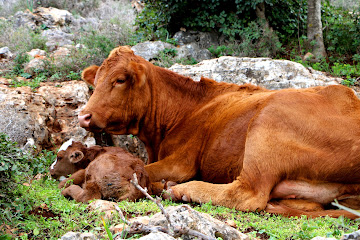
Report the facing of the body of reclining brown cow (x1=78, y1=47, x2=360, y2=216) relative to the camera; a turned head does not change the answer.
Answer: to the viewer's left

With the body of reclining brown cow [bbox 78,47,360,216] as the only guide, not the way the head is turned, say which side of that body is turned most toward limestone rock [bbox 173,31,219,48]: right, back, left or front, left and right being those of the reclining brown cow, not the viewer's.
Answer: right

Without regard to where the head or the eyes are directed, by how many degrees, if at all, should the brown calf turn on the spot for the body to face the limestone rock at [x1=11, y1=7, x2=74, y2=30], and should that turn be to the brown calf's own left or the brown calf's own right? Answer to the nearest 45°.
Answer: approximately 90° to the brown calf's own right

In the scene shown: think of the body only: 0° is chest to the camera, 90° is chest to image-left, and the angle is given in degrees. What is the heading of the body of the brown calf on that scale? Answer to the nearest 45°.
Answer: approximately 90°

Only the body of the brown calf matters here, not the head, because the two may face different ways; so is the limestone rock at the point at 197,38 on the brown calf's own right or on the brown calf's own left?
on the brown calf's own right

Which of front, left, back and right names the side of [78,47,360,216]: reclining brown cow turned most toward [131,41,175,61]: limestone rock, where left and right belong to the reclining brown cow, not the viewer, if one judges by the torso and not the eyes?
right

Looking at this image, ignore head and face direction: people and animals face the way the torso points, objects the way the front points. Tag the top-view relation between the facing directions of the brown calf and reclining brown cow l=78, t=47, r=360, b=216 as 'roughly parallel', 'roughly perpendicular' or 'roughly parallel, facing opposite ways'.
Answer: roughly parallel

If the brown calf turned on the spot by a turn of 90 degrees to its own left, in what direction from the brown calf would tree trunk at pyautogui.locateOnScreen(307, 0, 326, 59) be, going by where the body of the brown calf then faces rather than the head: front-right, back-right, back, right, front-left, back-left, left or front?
back-left

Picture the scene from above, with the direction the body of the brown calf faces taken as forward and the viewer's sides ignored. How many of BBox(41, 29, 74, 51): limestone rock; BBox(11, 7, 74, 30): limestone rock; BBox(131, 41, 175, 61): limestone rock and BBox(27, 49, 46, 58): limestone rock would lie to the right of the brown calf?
4

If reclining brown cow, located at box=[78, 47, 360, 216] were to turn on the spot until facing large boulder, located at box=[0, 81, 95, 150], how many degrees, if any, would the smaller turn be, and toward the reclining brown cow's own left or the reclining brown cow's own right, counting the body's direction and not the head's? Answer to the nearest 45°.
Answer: approximately 45° to the reclining brown cow's own right

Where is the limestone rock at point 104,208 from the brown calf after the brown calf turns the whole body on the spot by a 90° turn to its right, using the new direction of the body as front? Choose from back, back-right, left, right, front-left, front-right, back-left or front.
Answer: back

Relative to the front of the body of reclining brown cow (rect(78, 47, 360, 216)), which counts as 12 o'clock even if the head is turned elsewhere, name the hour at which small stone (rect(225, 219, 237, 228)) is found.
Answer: The small stone is roughly at 9 o'clock from the reclining brown cow.

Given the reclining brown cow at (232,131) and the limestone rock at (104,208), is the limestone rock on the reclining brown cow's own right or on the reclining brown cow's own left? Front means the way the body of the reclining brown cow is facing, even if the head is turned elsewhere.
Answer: on the reclining brown cow's own left

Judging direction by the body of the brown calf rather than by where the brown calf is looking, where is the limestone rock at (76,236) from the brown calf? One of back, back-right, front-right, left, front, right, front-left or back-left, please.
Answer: left

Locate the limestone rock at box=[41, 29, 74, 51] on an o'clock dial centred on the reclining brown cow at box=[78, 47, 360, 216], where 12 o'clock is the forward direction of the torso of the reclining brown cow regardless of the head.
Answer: The limestone rock is roughly at 2 o'clock from the reclining brown cow.
